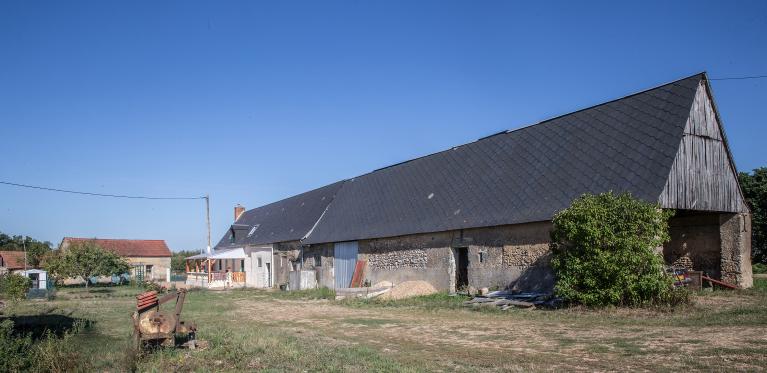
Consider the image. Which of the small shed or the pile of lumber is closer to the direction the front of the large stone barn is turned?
the pile of lumber

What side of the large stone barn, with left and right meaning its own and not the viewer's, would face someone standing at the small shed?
right

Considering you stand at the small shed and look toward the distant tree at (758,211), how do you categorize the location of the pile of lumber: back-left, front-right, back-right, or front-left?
front-right

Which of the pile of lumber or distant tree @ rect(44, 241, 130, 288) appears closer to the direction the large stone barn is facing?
the pile of lumber

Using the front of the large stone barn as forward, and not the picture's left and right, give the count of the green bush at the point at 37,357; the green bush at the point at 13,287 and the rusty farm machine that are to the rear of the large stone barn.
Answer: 0

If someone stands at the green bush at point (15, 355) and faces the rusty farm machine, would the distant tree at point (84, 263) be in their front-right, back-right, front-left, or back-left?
front-left

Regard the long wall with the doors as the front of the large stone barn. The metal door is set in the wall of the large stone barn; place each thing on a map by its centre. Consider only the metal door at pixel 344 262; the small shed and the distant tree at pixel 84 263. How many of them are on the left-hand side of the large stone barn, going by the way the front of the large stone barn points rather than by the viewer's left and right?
0

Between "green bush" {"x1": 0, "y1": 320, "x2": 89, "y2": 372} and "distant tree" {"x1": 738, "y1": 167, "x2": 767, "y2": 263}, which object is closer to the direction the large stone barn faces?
the green bush

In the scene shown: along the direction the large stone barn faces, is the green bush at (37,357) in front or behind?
in front

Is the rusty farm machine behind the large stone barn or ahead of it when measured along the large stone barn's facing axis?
ahead

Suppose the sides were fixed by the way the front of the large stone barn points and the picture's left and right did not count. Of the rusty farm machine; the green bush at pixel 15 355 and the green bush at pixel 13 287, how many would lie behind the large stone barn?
0

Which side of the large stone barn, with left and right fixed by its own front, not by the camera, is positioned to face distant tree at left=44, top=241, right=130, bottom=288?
right
